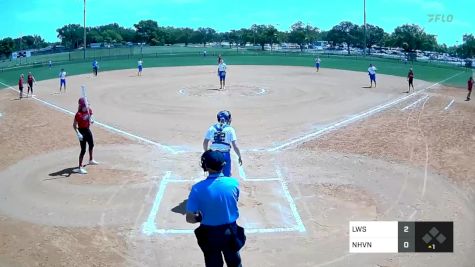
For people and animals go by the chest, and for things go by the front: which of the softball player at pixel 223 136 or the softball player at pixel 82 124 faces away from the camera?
the softball player at pixel 223 136

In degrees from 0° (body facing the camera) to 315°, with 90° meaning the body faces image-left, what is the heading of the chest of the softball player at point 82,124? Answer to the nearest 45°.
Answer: approximately 315°

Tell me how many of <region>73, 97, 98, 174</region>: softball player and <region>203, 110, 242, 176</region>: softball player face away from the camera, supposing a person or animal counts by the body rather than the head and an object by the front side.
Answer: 1

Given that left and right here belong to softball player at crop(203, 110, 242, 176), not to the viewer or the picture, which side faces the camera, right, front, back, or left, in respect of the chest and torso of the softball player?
back

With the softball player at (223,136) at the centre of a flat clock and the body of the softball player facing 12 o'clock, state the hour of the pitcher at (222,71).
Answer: The pitcher is roughly at 12 o'clock from the softball player.

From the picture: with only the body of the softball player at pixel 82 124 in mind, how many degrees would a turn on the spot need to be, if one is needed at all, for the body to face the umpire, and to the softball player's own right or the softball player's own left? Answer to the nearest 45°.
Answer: approximately 45° to the softball player's own right

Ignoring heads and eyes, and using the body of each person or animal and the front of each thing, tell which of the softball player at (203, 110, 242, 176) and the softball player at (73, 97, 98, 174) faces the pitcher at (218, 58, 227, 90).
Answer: the softball player at (203, 110, 242, 176)

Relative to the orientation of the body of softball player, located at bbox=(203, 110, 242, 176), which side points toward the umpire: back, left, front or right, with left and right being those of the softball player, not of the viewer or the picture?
back

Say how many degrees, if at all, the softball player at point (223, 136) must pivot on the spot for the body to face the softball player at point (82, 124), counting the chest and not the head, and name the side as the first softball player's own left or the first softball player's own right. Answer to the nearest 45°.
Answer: approximately 45° to the first softball player's own left

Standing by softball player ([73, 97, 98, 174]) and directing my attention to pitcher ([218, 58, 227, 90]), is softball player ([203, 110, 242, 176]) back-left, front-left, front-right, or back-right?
back-right

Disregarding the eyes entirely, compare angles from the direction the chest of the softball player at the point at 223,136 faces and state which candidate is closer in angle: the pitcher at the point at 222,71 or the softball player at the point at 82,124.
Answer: the pitcher
